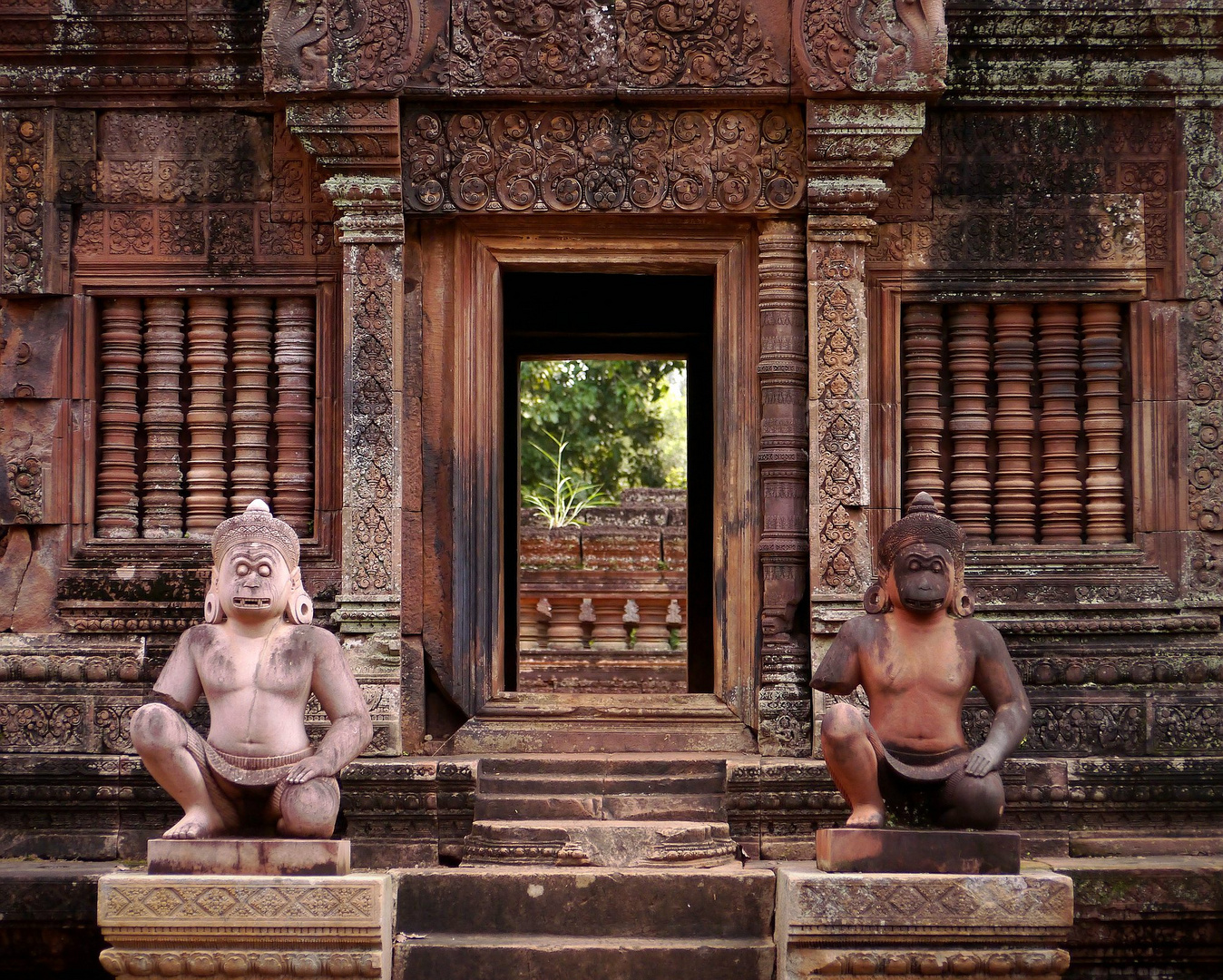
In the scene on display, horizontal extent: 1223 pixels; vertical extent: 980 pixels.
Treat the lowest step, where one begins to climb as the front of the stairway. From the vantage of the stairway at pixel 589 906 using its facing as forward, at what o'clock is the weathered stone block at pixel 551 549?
The weathered stone block is roughly at 6 o'clock from the stairway.

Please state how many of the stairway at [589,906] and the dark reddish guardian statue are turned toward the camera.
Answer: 2

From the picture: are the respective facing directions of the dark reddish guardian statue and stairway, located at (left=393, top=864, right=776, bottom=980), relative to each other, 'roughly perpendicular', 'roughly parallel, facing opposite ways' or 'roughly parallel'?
roughly parallel

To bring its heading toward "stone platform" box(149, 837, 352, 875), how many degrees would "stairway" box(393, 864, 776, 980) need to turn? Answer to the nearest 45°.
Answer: approximately 45° to its right

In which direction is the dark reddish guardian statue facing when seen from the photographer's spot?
facing the viewer

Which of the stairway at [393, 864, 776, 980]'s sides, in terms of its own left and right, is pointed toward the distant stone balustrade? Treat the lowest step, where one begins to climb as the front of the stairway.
back

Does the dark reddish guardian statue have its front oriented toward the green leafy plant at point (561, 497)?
no

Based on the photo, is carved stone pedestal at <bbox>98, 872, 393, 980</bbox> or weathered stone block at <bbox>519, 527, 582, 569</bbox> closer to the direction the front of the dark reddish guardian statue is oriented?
the carved stone pedestal

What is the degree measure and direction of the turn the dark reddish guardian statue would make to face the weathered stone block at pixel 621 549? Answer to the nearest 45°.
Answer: approximately 180°

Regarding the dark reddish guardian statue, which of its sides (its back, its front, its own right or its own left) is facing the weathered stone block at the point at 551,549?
back

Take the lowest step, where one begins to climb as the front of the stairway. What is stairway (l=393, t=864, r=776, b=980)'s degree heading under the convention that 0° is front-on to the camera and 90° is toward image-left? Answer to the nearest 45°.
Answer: approximately 0°

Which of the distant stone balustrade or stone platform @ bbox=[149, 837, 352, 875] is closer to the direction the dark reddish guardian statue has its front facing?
the stone platform
